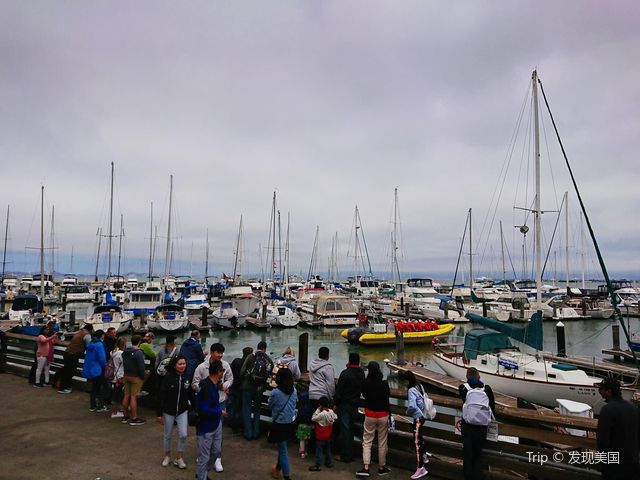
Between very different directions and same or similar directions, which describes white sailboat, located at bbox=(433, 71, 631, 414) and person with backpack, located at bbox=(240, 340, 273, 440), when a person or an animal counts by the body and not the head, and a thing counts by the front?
very different directions

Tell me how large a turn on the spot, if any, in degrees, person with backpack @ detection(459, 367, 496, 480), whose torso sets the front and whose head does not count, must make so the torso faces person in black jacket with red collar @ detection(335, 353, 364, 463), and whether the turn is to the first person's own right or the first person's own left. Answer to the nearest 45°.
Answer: approximately 90° to the first person's own left

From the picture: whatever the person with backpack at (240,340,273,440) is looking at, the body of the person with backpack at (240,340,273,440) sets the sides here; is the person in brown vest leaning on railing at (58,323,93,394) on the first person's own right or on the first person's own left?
on the first person's own left

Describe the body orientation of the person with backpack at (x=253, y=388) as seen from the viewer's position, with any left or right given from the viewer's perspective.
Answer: facing away from the viewer

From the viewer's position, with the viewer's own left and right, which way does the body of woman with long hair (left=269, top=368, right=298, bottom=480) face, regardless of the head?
facing away from the viewer

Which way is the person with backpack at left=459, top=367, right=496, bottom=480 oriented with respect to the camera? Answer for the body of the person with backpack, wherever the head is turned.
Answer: away from the camera

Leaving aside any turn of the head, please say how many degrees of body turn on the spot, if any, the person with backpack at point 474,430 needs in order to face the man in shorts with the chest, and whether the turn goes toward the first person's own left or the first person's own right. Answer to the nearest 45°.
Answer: approximately 90° to the first person's own left

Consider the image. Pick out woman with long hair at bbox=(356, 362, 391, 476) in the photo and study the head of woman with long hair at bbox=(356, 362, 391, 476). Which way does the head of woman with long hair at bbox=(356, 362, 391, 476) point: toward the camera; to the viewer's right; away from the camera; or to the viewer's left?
away from the camera

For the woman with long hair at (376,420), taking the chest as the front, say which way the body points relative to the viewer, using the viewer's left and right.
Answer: facing away from the viewer
